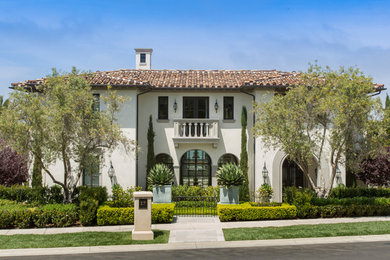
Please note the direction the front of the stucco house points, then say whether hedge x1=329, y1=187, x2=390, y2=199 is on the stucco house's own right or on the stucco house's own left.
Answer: on the stucco house's own left

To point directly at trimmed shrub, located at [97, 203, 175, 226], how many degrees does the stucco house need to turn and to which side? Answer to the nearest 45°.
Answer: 0° — it already faces it

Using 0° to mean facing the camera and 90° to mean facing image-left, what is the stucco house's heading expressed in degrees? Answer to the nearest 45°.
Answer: approximately 0°

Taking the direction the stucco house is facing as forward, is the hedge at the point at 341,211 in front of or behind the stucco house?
in front

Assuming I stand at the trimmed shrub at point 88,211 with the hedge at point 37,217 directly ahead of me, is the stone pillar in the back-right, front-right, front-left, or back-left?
back-left

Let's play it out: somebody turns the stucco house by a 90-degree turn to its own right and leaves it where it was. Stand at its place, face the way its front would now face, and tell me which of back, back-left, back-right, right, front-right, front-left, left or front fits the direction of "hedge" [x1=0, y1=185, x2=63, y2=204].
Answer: front-left

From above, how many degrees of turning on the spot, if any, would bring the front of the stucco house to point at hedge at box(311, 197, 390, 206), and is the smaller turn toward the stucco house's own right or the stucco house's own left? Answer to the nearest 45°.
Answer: approximately 45° to the stucco house's own left

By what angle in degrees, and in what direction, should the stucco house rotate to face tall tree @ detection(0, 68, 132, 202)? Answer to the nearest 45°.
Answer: approximately 45° to its right

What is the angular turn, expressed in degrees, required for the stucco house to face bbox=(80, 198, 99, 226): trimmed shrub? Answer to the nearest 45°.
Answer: approximately 45° to its right

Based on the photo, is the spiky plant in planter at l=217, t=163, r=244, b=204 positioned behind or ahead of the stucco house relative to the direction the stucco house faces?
ahead
